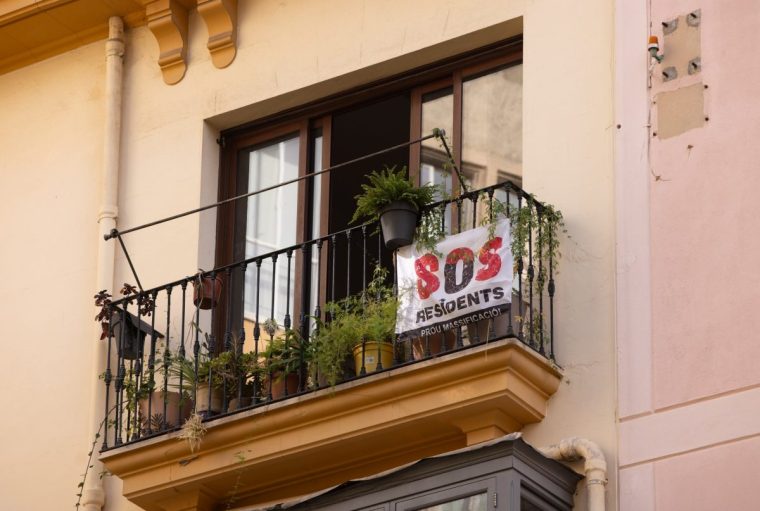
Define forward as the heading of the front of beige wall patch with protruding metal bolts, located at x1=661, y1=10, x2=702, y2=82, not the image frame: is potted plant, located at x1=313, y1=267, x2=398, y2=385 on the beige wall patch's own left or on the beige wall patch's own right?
on the beige wall patch's own right

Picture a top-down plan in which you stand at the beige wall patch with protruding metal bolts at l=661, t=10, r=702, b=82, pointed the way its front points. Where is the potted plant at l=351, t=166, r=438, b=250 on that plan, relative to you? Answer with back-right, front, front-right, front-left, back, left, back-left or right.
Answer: front-right

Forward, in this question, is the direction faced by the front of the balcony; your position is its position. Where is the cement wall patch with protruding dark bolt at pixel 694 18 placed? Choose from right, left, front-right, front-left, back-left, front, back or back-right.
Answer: left

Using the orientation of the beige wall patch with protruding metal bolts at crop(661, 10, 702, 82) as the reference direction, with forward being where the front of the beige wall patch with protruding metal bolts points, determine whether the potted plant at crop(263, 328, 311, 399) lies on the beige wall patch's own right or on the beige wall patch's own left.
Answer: on the beige wall patch's own right

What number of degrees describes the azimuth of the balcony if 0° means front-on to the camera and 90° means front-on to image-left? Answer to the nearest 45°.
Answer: approximately 45°

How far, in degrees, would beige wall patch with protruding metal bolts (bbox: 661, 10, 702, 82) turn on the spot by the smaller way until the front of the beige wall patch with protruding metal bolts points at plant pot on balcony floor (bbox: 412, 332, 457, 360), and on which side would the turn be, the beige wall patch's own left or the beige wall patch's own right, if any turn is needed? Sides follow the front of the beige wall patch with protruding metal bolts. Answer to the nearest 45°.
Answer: approximately 45° to the beige wall patch's own right

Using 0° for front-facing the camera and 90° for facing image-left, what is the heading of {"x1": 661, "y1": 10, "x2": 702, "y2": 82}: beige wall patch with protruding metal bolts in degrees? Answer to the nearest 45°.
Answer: approximately 45°

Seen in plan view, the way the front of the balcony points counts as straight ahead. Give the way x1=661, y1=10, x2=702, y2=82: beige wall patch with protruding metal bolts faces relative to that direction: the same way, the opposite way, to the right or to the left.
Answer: the same way

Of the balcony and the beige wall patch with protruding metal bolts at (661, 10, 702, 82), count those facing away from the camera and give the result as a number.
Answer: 0

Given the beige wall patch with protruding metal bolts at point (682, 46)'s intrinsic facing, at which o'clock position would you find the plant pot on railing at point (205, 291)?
The plant pot on railing is roughly at 2 o'clock from the beige wall patch with protruding metal bolts.
